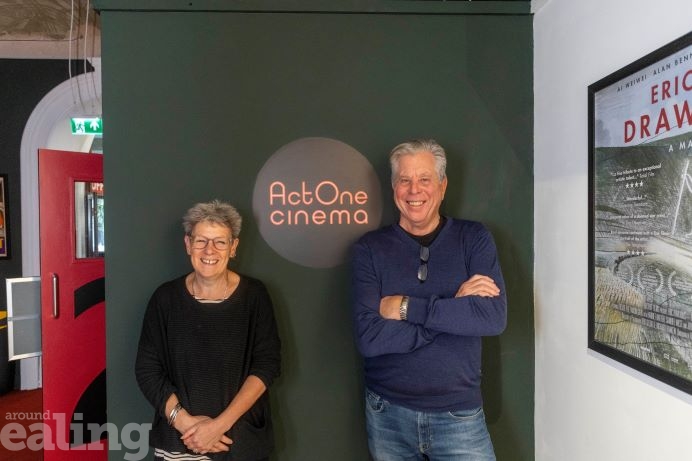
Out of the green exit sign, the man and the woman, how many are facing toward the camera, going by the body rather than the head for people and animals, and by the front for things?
3

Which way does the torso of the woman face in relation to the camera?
toward the camera

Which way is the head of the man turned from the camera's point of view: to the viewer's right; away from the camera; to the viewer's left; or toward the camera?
toward the camera

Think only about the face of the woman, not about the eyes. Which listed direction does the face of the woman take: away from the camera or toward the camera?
toward the camera

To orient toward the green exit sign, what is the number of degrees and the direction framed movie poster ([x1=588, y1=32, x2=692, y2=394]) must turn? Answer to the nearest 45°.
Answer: approximately 45° to its right

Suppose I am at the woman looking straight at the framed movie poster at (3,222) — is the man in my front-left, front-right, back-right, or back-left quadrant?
back-right

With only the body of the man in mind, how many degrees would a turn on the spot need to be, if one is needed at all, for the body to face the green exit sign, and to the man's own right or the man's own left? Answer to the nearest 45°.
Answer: approximately 135° to the man's own right

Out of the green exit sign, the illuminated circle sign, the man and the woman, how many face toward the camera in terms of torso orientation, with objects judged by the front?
4

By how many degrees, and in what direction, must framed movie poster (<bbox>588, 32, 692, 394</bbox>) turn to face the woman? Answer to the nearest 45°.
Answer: approximately 45° to its right

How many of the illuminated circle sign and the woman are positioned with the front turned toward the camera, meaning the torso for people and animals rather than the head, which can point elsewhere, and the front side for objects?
2

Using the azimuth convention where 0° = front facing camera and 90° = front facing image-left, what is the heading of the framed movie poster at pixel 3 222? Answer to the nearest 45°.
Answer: approximately 315°

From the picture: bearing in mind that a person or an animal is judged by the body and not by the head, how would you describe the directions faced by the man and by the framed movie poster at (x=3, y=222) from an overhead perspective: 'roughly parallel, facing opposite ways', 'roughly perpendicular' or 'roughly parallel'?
roughly parallel

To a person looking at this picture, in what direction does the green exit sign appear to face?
facing the viewer

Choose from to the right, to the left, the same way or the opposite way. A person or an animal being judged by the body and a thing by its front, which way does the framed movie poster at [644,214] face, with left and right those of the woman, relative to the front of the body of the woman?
to the right

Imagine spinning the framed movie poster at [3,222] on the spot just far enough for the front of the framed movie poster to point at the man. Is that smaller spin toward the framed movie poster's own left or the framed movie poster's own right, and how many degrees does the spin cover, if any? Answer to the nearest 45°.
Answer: approximately 45° to the framed movie poster's own left
